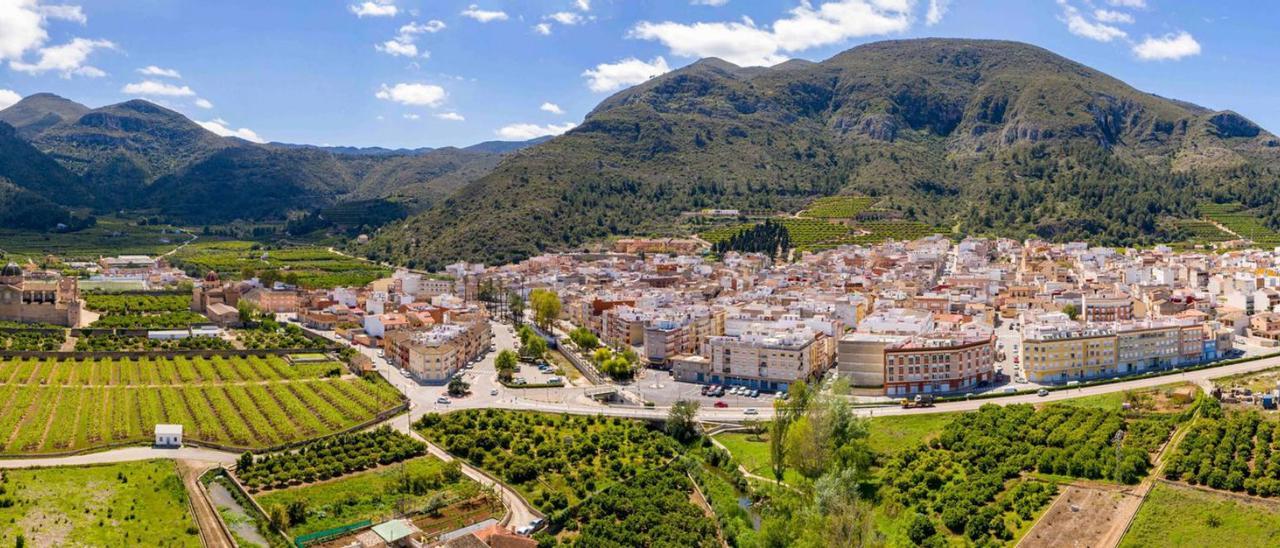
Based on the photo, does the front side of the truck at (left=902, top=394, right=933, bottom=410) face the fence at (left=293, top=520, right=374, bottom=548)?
no

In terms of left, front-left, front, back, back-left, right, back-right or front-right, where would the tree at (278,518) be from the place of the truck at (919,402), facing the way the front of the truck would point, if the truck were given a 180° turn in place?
back-right

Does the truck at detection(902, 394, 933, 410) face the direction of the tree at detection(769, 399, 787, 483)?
no

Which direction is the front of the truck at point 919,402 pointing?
to the viewer's left

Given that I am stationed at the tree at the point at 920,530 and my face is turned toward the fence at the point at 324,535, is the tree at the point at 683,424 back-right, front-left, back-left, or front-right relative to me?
front-right

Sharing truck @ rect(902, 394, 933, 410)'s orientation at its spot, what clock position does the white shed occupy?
The white shed is roughly at 11 o'clock from the truck.

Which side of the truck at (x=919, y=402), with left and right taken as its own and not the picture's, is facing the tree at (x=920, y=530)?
left

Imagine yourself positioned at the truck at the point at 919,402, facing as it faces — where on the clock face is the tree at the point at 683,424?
The tree is roughly at 11 o'clock from the truck.
